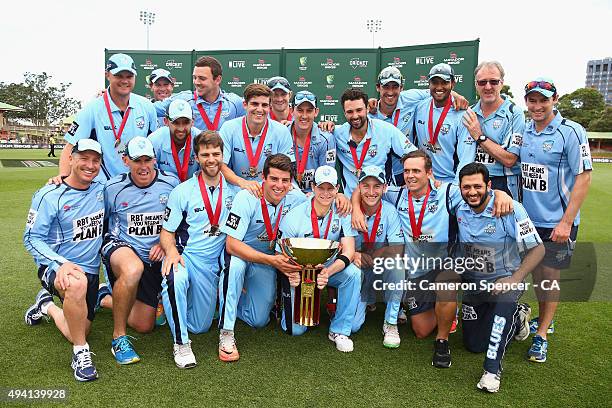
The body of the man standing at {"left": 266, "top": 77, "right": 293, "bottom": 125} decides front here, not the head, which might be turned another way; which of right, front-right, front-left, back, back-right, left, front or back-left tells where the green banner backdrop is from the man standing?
back

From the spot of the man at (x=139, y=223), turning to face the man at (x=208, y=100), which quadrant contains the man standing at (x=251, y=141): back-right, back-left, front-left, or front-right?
front-right

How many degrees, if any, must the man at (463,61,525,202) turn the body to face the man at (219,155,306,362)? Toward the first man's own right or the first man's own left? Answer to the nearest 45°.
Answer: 0° — they already face them

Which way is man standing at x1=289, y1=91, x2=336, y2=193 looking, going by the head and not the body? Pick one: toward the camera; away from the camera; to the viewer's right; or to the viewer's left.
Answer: toward the camera

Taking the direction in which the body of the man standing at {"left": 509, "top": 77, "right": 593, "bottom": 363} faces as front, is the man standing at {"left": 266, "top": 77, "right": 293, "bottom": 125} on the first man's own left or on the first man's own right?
on the first man's own right

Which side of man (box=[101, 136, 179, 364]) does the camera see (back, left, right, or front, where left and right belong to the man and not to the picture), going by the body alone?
front

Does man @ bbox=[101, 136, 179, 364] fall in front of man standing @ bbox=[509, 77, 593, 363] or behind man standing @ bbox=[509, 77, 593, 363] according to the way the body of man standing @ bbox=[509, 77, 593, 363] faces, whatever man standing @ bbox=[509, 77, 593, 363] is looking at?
in front

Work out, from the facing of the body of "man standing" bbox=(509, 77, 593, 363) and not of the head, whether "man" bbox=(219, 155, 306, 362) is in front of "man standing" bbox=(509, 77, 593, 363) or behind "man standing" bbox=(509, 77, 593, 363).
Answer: in front

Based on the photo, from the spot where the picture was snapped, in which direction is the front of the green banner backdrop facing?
facing the viewer

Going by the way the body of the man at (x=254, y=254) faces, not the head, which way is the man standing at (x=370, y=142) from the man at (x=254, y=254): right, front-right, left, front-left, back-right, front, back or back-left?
left

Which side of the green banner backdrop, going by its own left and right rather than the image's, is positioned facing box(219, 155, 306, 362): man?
front

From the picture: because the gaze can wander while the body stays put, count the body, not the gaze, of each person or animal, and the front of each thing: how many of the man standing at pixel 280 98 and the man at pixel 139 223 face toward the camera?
2

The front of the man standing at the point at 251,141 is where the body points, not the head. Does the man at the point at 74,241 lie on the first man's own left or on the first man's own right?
on the first man's own right

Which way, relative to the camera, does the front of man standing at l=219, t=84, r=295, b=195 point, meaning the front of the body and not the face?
toward the camera

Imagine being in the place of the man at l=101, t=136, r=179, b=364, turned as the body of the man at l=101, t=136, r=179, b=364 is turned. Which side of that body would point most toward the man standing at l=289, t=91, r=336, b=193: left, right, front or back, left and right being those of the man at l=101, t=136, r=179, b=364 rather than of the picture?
left

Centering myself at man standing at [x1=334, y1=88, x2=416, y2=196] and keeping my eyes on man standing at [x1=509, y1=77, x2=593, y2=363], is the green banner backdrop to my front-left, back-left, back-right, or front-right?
back-left
